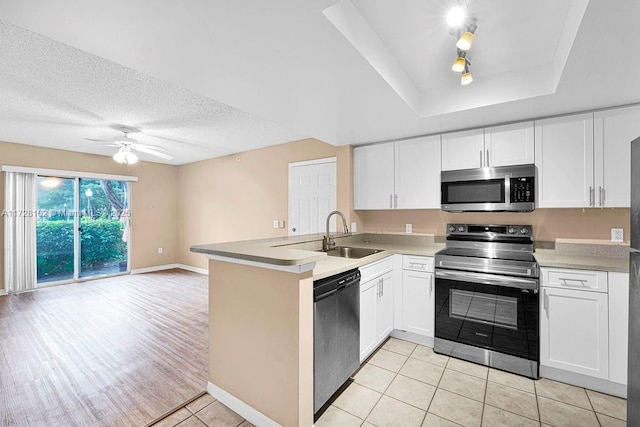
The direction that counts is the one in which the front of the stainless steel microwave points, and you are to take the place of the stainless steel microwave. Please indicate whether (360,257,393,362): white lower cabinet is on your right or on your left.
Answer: on your right

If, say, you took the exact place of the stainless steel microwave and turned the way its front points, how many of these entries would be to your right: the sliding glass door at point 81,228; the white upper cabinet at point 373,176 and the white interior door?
3

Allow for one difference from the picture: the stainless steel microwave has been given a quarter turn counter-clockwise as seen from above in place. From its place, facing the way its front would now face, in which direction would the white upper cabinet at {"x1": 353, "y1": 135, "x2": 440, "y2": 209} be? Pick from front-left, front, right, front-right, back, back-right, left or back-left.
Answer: back

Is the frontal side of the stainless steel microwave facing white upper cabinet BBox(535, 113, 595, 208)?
no

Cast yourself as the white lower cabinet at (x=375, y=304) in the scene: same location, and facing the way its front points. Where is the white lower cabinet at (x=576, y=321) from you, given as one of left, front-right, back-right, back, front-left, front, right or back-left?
front-left

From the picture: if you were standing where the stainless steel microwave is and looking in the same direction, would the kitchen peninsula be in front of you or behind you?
in front

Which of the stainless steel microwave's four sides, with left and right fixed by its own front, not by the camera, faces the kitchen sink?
right

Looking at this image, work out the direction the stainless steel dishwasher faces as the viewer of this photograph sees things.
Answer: facing the viewer and to the right of the viewer

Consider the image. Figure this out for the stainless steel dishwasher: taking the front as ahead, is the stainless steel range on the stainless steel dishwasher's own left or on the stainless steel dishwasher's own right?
on the stainless steel dishwasher's own left

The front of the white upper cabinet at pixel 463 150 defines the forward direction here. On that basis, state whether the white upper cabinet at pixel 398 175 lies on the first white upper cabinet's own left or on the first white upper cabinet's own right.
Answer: on the first white upper cabinet's own right

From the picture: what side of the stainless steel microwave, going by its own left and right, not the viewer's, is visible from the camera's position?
front

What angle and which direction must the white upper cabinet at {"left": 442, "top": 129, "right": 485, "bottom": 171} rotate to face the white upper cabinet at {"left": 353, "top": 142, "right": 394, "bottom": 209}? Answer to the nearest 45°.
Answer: approximately 90° to its right

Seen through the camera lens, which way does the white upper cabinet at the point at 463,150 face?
facing the viewer
